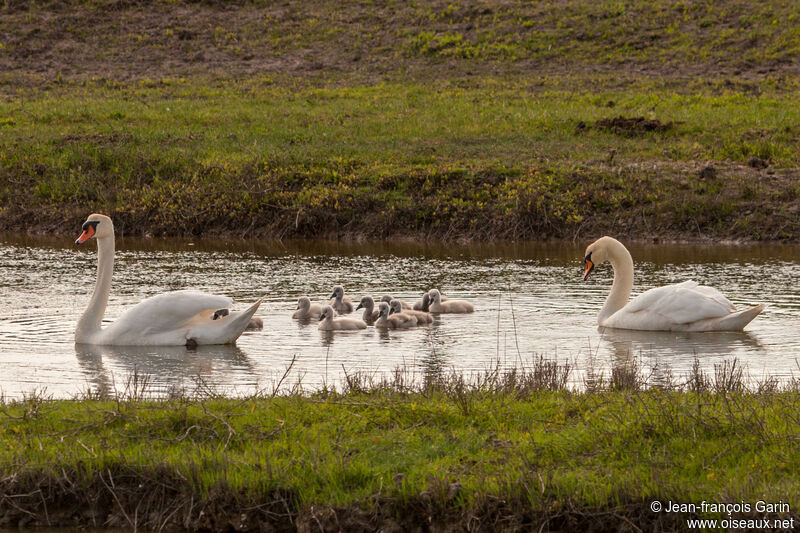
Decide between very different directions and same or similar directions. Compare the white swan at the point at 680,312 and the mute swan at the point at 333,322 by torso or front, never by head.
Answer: same or similar directions

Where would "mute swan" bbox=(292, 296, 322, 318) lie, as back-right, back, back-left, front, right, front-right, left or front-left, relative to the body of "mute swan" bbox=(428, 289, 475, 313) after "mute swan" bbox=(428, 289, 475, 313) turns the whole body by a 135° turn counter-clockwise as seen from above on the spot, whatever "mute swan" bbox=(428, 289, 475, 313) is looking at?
back-right

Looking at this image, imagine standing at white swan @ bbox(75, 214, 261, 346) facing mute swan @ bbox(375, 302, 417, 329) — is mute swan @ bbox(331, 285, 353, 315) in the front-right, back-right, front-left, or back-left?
front-left

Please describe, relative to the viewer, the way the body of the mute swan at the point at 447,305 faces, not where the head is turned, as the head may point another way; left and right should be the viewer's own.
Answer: facing to the left of the viewer

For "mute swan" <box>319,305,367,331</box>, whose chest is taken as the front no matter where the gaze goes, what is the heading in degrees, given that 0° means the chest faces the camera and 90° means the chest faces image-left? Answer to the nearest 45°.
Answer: approximately 90°

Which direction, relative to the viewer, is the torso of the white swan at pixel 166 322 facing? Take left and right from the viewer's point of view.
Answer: facing to the left of the viewer

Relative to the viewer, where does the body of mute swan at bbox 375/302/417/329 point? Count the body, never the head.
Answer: to the viewer's left

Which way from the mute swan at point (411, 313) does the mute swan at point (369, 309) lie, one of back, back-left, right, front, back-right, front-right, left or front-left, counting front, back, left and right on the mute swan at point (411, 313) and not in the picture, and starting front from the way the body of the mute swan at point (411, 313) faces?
front-right

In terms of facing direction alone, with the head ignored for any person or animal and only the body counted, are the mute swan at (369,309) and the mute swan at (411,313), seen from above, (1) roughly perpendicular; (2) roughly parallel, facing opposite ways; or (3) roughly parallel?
roughly parallel

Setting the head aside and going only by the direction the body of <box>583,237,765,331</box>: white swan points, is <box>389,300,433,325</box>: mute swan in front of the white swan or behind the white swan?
in front

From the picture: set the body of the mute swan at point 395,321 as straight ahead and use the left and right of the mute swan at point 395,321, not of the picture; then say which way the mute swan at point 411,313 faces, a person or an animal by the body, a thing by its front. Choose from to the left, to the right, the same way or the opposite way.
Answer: the same way

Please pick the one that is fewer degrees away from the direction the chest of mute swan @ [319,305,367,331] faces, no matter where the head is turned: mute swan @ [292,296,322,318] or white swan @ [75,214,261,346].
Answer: the white swan

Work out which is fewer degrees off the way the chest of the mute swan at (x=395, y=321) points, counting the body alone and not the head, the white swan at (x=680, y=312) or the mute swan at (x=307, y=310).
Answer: the mute swan

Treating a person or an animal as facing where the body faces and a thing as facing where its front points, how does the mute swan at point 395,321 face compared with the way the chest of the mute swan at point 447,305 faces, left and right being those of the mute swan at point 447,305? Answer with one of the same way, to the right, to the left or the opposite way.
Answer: the same way

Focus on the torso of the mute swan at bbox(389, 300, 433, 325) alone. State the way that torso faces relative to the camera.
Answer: to the viewer's left

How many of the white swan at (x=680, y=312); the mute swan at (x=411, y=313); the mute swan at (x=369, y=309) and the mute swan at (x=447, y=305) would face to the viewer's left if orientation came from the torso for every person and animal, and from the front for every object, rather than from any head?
4
